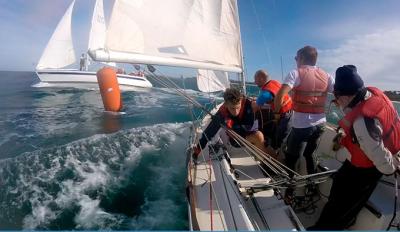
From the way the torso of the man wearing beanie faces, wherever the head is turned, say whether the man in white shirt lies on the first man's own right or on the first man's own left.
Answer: on the first man's own right

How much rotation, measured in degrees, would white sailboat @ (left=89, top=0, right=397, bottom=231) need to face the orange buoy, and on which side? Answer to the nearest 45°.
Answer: approximately 45° to its left

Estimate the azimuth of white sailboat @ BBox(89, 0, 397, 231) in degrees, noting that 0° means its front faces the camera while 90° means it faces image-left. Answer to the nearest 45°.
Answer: approximately 180°

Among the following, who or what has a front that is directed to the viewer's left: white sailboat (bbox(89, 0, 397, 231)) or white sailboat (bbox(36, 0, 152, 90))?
white sailboat (bbox(36, 0, 152, 90))

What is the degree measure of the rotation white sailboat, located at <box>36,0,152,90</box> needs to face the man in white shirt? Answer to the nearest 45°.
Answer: approximately 90° to its left

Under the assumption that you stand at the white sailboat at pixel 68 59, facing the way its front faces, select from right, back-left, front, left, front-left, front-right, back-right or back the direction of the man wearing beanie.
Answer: left

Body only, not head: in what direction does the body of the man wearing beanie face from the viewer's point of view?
to the viewer's left

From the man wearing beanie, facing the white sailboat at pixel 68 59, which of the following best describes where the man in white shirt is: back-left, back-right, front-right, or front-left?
front-right

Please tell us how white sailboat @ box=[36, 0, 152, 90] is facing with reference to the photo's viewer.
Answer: facing to the left of the viewer

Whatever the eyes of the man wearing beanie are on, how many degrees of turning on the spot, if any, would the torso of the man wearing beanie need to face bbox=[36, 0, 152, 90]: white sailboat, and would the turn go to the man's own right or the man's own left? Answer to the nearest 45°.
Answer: approximately 45° to the man's own right

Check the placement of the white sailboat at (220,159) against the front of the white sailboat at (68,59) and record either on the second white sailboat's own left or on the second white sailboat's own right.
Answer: on the second white sailboat's own left

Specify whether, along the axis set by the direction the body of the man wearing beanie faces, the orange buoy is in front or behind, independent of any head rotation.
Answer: in front

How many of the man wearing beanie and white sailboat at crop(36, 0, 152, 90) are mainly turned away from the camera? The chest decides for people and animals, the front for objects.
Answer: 0

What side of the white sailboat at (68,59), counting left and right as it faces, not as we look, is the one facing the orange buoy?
left
